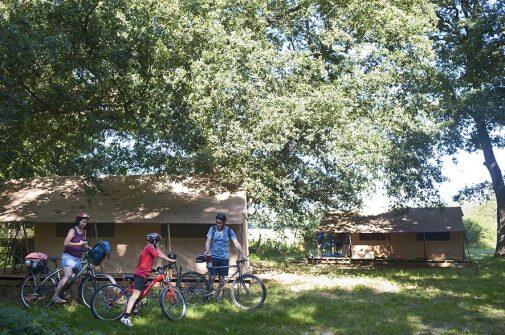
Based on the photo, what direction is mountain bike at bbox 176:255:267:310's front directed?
to the viewer's right

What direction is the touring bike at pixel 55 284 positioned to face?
to the viewer's right

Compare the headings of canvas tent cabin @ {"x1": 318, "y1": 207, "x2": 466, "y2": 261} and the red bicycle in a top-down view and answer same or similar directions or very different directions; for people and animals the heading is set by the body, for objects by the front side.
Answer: very different directions

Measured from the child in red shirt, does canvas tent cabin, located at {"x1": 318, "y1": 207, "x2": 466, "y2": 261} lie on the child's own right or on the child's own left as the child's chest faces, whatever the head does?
on the child's own left

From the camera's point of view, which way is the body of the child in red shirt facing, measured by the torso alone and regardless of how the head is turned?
to the viewer's right

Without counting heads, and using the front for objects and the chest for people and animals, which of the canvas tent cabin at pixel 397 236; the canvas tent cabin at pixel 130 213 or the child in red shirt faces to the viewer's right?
the child in red shirt

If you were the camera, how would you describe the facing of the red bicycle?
facing to the right of the viewer

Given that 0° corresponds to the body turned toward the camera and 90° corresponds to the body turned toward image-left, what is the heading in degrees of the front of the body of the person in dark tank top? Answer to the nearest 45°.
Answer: approximately 315°
